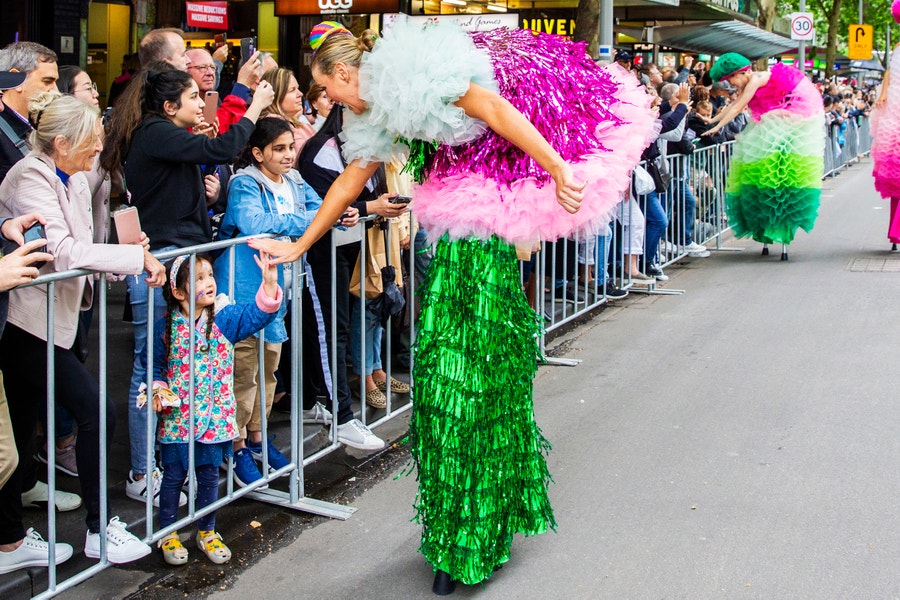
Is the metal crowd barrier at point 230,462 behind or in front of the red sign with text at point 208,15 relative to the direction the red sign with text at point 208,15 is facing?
in front

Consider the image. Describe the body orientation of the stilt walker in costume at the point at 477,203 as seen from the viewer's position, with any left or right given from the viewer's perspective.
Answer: facing to the left of the viewer

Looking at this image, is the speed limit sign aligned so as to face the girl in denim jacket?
yes

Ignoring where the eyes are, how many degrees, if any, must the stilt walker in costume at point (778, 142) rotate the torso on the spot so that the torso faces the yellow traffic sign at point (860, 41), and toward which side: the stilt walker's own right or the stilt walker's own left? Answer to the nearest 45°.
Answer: approximately 90° to the stilt walker's own right

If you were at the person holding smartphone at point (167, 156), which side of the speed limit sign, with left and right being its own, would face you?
front

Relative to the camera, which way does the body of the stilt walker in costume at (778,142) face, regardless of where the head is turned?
to the viewer's left

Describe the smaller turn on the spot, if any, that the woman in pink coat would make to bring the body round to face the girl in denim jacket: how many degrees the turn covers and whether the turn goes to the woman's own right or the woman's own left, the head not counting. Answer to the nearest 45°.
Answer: approximately 45° to the woman's own left

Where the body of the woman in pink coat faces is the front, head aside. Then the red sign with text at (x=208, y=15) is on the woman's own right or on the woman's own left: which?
on the woman's own left

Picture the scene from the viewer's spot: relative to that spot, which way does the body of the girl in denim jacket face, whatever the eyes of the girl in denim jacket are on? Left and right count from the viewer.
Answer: facing the viewer and to the right of the viewer

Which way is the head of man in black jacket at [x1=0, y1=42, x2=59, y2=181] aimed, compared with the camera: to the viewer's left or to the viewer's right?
to the viewer's right

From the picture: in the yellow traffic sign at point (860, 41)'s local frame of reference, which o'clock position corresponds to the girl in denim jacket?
The girl in denim jacket is roughly at 12 o'clock from the yellow traffic sign.

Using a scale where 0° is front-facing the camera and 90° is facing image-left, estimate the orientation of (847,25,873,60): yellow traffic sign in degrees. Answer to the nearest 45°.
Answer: approximately 0°

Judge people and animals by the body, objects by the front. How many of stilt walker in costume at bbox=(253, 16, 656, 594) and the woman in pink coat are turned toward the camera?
0
